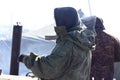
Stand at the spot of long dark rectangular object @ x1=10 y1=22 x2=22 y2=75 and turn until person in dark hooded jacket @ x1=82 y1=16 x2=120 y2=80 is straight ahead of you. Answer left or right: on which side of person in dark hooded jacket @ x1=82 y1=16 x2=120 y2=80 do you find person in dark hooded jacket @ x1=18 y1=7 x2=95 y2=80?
right

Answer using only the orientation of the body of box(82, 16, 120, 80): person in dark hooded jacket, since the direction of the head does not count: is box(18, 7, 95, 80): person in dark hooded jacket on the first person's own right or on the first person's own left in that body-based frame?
on the first person's own left

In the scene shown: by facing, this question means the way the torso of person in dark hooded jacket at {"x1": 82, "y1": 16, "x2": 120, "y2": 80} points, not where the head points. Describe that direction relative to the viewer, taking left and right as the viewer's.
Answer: facing away from the viewer and to the left of the viewer
